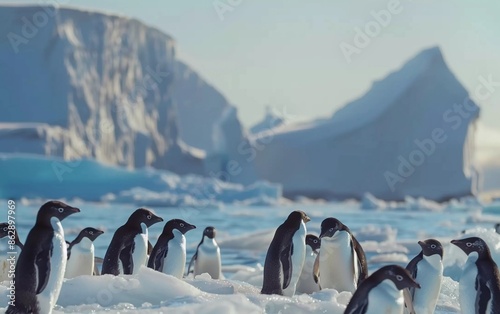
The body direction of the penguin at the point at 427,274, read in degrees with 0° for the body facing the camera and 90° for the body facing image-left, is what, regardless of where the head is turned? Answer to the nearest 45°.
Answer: approximately 315°

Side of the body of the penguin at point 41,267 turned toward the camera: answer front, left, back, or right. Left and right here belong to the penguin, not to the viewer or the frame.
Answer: right

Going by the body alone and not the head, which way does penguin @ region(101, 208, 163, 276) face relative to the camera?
to the viewer's right

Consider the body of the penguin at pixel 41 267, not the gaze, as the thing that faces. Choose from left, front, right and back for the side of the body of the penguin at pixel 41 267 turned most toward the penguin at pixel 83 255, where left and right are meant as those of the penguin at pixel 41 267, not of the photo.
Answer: left

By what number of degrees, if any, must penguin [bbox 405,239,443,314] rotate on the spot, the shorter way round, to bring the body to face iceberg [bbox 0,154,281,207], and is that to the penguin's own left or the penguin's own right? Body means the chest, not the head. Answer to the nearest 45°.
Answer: approximately 180°

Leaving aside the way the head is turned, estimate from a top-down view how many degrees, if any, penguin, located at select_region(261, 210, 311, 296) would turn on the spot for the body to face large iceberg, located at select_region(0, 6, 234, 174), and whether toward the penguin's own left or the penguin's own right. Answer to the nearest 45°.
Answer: approximately 90° to the penguin's own left

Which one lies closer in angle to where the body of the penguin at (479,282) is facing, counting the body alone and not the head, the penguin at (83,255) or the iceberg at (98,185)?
the penguin

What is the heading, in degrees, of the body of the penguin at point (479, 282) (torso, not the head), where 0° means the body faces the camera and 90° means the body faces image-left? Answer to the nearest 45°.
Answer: approximately 90°

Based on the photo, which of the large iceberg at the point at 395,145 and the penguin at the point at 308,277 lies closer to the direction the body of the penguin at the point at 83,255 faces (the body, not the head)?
the penguin
